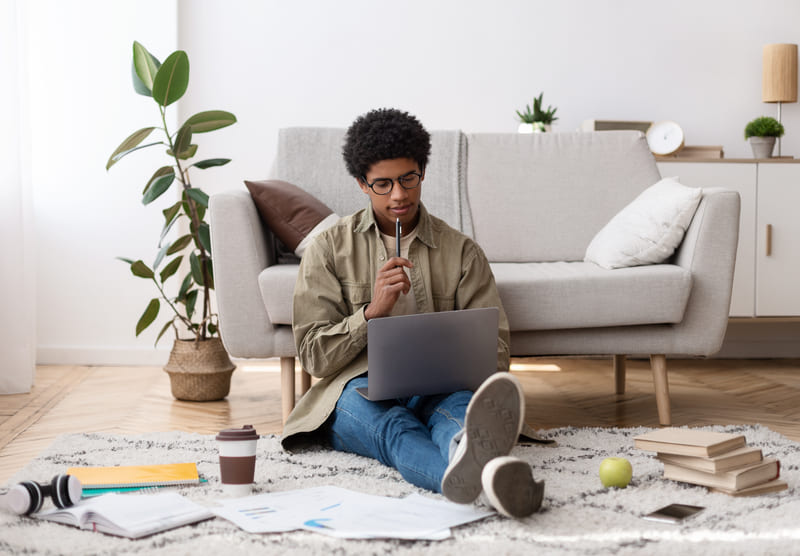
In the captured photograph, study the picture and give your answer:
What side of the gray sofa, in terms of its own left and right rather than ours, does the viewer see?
front

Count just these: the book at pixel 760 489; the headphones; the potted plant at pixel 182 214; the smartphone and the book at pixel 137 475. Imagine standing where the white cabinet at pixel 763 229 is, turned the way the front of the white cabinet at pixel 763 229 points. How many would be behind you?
0

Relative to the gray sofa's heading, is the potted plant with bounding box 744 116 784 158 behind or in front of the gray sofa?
behind

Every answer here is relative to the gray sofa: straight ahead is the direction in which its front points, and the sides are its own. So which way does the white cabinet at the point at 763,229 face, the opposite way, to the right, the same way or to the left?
the same way

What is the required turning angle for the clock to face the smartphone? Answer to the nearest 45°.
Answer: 0° — it already faces it

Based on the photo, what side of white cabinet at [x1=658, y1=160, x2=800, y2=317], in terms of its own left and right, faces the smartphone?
front

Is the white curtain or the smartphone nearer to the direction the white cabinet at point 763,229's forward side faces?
the smartphone

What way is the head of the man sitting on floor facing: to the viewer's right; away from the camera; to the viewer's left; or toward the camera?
toward the camera

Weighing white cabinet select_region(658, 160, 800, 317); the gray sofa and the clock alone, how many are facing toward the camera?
3

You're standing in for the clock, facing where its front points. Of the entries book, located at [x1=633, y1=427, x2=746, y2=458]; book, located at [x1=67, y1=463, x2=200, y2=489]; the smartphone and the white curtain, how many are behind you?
0

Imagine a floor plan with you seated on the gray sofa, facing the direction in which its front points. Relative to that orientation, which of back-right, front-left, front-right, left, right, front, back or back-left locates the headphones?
front-right

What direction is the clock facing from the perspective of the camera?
toward the camera

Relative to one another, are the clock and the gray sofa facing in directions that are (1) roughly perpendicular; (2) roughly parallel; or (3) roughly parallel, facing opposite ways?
roughly parallel

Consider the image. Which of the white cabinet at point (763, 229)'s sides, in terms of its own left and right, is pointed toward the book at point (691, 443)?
front

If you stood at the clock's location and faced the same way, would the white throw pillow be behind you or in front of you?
in front

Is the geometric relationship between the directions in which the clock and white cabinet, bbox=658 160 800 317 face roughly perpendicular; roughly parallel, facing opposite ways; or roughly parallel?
roughly parallel
